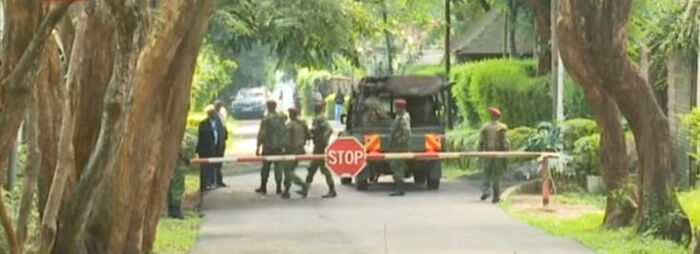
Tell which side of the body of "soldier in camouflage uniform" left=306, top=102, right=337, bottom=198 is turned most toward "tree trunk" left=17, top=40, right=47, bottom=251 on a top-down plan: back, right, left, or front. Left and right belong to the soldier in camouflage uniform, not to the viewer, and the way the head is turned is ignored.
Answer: left

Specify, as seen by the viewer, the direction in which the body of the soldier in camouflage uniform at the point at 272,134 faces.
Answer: away from the camera

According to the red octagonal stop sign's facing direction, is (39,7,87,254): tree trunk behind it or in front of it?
in front

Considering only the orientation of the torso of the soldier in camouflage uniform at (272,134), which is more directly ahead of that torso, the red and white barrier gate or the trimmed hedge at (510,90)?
the trimmed hedge

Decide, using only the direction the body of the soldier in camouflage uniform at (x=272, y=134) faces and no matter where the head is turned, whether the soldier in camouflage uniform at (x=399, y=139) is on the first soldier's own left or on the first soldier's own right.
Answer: on the first soldier's own right

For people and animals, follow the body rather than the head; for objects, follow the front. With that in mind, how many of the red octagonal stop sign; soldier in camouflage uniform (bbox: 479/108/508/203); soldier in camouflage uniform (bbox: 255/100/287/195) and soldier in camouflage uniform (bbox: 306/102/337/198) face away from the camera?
2
